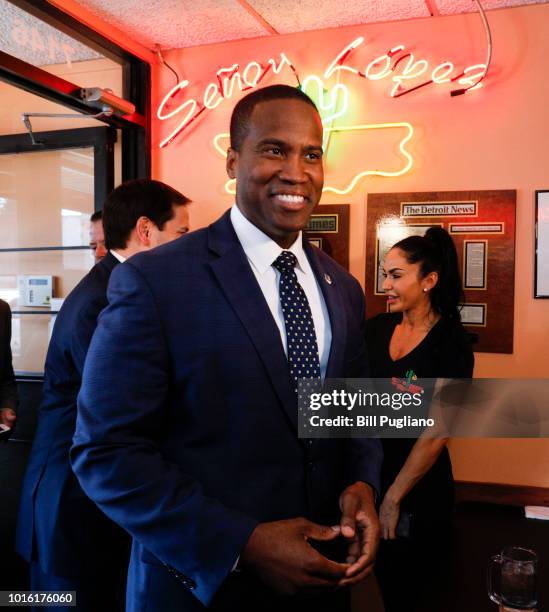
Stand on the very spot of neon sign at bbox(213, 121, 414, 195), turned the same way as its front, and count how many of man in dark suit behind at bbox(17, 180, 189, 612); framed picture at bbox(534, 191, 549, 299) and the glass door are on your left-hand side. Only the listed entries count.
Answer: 1

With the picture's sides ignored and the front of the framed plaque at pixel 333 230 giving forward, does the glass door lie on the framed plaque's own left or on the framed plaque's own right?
on the framed plaque's own right

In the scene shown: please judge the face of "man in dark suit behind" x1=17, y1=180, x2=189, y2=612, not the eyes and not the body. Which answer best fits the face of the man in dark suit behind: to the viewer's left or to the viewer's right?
to the viewer's right

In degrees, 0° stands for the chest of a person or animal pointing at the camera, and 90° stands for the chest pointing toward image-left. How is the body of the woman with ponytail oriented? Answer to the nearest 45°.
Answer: approximately 45°

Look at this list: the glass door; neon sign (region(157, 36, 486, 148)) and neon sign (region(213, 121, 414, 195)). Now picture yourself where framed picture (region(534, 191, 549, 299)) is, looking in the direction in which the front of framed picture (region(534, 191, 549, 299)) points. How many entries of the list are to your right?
3

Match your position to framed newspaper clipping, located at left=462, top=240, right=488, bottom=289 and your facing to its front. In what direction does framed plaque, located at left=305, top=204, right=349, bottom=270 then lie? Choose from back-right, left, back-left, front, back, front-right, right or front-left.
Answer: right

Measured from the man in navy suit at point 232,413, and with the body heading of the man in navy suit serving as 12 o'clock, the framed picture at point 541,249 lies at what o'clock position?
The framed picture is roughly at 9 o'clock from the man in navy suit.

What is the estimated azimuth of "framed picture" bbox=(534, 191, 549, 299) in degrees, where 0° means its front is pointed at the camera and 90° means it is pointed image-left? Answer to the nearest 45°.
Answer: approximately 0°

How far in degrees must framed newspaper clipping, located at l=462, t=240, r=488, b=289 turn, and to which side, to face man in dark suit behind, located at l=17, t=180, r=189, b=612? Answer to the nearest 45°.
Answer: approximately 45° to its right

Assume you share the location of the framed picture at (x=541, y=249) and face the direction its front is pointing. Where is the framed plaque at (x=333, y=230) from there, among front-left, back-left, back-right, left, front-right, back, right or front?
right

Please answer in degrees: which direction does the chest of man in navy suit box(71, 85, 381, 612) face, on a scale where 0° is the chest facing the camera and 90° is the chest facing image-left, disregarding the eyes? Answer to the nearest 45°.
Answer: approximately 315°
